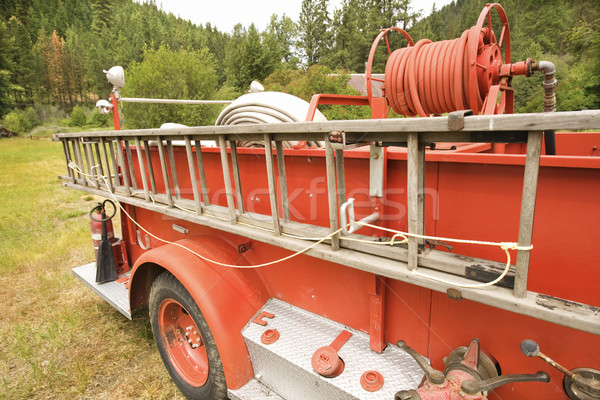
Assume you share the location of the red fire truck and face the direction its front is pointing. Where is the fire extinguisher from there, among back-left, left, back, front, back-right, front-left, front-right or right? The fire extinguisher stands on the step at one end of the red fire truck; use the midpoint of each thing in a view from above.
back

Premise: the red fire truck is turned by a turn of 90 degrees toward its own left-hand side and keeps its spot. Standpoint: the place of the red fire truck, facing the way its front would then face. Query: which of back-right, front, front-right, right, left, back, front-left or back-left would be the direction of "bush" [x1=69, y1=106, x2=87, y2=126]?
left

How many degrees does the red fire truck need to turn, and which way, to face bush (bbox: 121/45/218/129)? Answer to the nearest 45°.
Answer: approximately 180°

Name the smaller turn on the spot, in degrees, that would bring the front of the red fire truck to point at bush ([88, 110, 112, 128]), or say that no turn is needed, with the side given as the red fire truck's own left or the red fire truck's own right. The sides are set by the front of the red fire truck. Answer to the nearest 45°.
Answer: approximately 180°

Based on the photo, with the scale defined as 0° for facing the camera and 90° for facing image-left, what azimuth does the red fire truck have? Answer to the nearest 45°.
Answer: approximately 315°

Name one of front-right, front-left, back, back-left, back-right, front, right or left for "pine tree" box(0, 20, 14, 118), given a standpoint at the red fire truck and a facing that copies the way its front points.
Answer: back

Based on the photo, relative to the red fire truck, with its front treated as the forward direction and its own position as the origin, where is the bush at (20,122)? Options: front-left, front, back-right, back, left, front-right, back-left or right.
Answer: back
